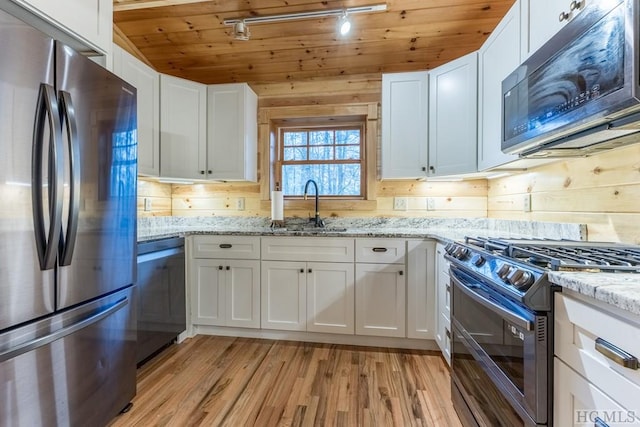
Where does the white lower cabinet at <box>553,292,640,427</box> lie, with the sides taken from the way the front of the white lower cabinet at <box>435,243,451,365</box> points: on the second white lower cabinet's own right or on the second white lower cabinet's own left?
on the second white lower cabinet's own left

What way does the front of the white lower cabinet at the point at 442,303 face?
to the viewer's left

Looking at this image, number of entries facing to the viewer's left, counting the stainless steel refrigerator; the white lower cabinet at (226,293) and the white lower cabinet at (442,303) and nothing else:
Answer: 1

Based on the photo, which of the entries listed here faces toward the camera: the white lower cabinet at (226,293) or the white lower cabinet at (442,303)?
the white lower cabinet at (226,293)

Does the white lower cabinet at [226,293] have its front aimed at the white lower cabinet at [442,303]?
no

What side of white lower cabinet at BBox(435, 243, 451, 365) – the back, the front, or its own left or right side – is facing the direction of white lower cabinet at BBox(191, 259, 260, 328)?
front

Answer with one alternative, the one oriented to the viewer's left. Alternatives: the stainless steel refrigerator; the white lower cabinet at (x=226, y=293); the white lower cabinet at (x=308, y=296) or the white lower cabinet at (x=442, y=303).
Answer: the white lower cabinet at (x=442, y=303)

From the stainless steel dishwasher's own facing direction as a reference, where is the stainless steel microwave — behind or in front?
in front

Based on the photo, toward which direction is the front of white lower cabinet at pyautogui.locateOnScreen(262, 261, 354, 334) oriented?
toward the camera

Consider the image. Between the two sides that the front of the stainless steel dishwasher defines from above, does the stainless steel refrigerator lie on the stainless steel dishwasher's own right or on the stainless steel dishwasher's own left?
on the stainless steel dishwasher's own right

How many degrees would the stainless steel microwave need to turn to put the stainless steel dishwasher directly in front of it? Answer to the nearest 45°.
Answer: approximately 45° to its right

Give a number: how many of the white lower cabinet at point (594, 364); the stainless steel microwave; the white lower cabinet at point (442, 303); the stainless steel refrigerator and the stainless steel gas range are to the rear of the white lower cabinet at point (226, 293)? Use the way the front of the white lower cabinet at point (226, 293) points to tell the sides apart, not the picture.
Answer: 0

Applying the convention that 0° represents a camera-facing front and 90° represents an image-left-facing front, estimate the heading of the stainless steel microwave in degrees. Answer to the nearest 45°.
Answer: approximately 45°

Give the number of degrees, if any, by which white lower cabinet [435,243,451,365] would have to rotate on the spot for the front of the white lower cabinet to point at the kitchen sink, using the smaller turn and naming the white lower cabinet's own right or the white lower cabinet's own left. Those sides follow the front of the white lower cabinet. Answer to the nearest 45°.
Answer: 0° — it already faces it

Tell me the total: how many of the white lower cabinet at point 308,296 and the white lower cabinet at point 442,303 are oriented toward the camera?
1

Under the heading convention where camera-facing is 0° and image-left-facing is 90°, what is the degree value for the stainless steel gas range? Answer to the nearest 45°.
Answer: approximately 45°

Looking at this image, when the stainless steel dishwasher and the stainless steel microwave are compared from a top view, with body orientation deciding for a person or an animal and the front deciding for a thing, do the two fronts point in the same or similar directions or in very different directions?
very different directions

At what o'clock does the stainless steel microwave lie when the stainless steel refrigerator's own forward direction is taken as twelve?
The stainless steel microwave is roughly at 12 o'clock from the stainless steel refrigerator.

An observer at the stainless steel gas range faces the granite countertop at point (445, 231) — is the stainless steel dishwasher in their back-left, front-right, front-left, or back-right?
front-left

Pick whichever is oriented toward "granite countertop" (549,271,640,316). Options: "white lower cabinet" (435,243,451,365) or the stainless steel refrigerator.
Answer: the stainless steel refrigerator

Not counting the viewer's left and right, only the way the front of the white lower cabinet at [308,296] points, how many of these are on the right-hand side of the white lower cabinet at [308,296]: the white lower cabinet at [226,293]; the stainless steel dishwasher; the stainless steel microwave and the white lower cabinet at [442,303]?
2
